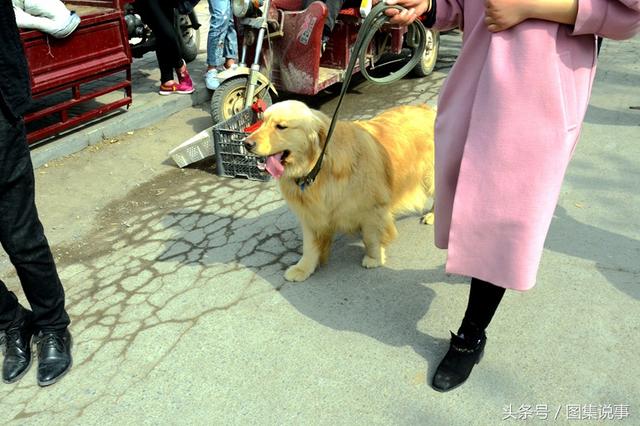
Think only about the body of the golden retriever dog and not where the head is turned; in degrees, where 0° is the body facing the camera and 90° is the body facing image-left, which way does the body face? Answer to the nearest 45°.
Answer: approximately 45°

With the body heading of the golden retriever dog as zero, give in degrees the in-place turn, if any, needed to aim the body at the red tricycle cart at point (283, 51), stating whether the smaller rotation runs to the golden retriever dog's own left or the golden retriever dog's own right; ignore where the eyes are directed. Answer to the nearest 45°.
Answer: approximately 135° to the golden retriever dog's own right

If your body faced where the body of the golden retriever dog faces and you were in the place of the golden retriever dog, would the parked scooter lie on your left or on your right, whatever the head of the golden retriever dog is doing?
on your right

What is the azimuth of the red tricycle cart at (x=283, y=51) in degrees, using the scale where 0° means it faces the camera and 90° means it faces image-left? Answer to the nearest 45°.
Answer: approximately 45°

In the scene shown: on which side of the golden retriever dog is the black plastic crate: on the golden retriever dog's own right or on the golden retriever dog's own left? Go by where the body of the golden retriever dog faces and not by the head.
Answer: on the golden retriever dog's own right

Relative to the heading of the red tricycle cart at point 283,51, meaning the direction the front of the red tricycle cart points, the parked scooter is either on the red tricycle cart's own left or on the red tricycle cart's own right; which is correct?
on the red tricycle cart's own right

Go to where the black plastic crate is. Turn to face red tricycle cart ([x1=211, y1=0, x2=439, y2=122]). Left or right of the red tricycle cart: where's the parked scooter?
left

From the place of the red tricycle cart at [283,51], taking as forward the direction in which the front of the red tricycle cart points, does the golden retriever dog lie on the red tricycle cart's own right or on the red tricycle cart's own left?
on the red tricycle cart's own left
